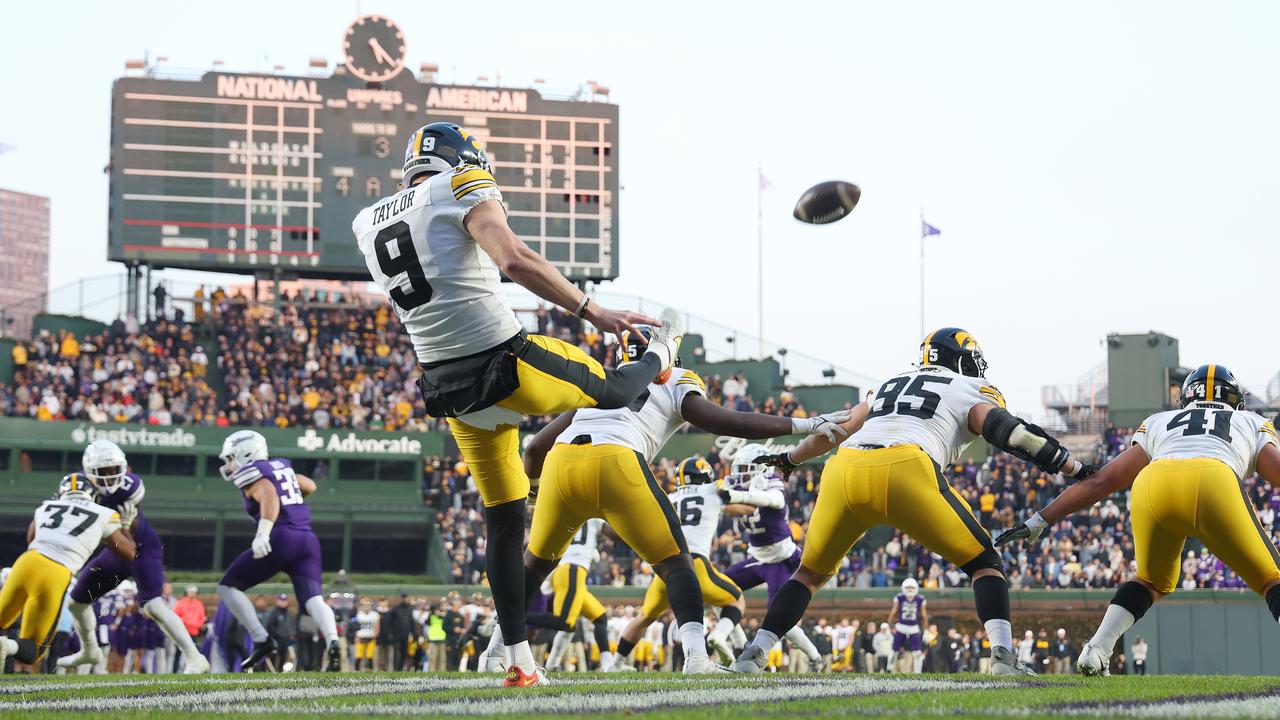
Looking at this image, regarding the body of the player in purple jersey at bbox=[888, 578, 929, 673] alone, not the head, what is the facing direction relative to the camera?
toward the camera

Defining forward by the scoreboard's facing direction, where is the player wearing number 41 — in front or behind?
in front

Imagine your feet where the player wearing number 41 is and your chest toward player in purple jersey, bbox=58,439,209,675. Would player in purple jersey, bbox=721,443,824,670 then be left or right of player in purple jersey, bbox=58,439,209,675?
right

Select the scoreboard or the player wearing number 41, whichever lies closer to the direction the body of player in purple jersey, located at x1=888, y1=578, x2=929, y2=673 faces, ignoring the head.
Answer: the player wearing number 41

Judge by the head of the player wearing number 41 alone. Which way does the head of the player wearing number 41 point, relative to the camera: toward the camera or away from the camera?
away from the camera

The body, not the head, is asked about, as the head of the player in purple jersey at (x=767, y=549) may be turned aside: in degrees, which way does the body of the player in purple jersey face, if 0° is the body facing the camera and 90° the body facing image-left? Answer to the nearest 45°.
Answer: approximately 45°

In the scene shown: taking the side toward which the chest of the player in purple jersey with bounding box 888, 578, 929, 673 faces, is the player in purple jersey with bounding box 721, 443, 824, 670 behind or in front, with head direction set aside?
in front

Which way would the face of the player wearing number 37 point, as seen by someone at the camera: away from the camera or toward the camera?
away from the camera

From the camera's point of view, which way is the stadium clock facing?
toward the camera

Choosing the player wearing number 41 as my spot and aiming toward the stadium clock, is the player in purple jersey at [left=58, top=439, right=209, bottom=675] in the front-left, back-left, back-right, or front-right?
front-left

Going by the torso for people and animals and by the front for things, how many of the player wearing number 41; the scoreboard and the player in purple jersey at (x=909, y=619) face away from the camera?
1
